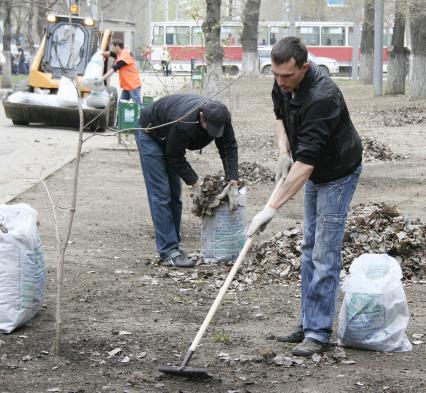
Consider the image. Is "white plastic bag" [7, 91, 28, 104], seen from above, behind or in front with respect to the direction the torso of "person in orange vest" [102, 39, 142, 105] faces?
in front

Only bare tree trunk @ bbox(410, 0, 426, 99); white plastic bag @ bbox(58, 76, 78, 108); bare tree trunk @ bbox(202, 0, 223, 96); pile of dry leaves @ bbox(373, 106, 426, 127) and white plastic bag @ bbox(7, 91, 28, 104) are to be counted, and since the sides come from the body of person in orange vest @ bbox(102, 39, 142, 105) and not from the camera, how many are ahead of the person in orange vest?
2

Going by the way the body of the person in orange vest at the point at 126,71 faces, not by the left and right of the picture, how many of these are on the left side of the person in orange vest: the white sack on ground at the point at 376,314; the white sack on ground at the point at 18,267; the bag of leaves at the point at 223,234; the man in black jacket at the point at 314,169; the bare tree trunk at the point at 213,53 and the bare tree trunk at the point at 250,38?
4

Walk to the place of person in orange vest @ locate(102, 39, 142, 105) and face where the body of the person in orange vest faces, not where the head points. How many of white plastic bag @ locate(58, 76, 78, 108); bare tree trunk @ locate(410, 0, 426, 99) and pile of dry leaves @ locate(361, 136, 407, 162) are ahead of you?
1

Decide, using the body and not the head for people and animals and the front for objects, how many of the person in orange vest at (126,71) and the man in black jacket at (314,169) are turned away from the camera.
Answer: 0

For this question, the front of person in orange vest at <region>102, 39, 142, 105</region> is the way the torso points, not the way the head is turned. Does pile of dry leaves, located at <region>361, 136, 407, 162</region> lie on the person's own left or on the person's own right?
on the person's own left

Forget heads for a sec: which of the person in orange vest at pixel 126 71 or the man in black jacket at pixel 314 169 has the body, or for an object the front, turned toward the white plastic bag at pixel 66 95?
the person in orange vest

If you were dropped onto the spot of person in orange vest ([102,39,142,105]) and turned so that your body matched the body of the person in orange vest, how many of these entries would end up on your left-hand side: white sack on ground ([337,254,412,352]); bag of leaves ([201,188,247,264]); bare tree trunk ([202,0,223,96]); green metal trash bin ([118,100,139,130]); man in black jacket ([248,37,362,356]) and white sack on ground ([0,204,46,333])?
5

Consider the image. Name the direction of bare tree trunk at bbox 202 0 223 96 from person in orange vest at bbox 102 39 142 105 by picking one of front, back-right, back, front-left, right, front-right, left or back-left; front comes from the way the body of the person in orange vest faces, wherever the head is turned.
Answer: back-right

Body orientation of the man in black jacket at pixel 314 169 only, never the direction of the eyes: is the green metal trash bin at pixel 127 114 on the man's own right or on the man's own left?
on the man's own right

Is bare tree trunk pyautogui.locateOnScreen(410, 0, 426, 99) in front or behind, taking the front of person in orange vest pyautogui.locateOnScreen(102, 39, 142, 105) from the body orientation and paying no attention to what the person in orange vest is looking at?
behind

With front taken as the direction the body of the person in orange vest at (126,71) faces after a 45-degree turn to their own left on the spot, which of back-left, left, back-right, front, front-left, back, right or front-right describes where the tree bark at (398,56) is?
back

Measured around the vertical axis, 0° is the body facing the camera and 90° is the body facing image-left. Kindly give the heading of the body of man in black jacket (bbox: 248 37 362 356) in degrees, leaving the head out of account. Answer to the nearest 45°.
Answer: approximately 45°

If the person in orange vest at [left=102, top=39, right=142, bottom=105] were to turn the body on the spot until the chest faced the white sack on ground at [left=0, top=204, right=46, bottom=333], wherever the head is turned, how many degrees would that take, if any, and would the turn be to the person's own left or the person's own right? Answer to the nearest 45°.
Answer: approximately 90° to the person's own left

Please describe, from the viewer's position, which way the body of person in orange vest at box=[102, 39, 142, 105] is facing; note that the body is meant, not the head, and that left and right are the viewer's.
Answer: facing to the left of the viewer

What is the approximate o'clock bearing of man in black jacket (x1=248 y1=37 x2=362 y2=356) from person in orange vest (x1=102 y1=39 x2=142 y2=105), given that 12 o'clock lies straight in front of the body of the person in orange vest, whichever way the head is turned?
The man in black jacket is roughly at 9 o'clock from the person in orange vest.
